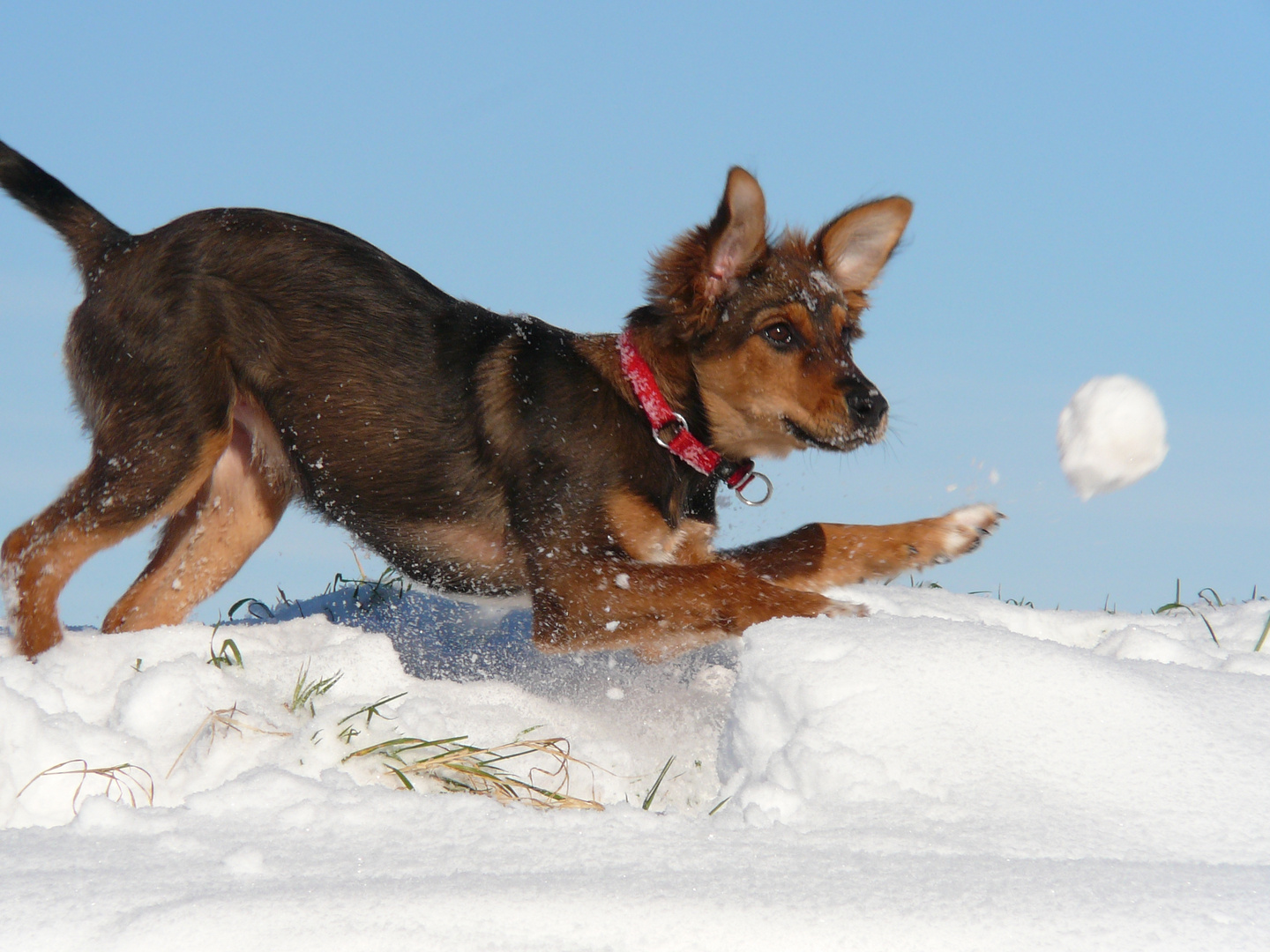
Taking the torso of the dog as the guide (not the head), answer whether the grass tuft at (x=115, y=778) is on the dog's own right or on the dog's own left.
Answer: on the dog's own right

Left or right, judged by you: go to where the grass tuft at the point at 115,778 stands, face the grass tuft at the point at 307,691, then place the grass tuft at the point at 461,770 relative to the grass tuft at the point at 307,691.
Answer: right

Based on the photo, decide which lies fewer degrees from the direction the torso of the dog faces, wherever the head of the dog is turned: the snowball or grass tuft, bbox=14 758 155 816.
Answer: the snowball

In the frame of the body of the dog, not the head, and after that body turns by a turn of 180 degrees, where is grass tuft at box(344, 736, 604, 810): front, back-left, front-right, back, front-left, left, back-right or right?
left

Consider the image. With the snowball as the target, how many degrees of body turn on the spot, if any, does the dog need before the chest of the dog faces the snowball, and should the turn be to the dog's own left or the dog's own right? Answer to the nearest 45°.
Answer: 0° — it already faces it

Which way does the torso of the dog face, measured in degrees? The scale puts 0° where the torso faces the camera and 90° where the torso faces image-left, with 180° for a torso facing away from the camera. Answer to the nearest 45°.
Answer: approximately 270°

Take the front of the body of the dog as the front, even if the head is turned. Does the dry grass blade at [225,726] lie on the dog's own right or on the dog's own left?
on the dog's own right
